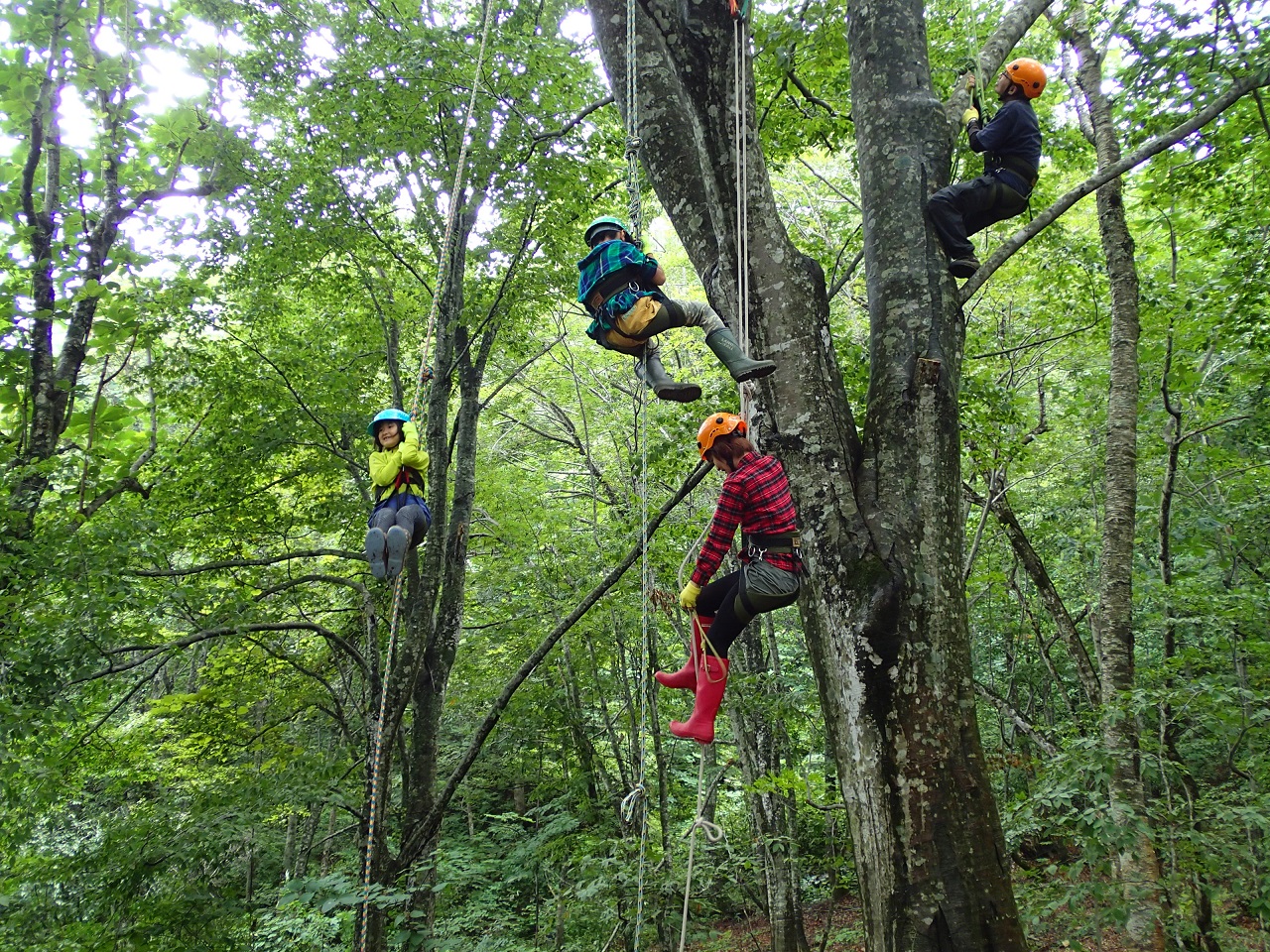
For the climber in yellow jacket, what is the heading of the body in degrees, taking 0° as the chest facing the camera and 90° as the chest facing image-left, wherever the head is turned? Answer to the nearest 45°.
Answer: approximately 45°

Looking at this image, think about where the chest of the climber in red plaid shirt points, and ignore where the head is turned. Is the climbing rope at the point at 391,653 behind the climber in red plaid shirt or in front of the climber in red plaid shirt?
in front

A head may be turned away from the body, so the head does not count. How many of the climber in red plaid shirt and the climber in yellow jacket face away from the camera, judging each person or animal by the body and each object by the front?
0

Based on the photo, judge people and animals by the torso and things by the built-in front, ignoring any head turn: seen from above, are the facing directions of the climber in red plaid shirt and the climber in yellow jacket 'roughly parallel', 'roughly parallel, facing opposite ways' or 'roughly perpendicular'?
roughly perpendicular

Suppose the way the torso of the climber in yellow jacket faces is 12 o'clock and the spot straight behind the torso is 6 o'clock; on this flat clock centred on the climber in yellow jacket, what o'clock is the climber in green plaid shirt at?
The climber in green plaid shirt is roughly at 9 o'clock from the climber in yellow jacket.

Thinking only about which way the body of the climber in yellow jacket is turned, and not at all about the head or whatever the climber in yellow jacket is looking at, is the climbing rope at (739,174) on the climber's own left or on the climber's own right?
on the climber's own left

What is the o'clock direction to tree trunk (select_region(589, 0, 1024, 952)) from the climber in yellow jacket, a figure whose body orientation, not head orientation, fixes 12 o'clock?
The tree trunk is roughly at 9 o'clock from the climber in yellow jacket.

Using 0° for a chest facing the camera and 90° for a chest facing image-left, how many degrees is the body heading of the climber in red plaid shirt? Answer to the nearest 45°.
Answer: approximately 90°
